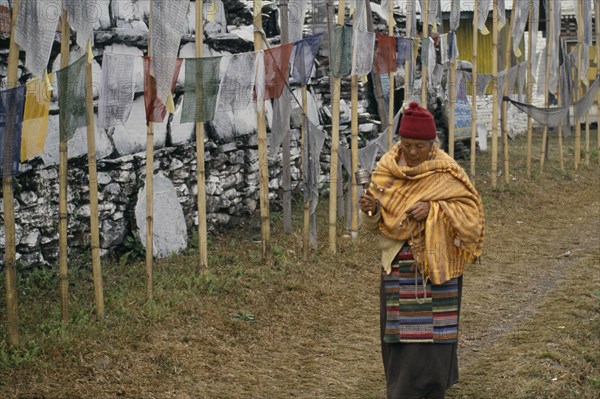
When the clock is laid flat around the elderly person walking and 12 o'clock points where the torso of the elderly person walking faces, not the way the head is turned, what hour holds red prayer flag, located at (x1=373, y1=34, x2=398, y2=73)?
The red prayer flag is roughly at 6 o'clock from the elderly person walking.

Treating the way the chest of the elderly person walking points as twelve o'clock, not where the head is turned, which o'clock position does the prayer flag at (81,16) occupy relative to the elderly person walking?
The prayer flag is roughly at 4 o'clock from the elderly person walking.

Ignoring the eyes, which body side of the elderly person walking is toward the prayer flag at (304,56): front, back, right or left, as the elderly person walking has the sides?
back

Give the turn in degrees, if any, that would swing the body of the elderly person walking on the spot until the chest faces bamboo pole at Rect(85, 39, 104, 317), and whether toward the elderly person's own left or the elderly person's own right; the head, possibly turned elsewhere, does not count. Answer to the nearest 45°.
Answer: approximately 135° to the elderly person's own right

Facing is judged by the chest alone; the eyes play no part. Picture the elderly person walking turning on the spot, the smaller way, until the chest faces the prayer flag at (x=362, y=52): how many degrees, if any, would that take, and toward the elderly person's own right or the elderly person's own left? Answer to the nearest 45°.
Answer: approximately 180°

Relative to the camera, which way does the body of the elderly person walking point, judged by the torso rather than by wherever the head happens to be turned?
toward the camera

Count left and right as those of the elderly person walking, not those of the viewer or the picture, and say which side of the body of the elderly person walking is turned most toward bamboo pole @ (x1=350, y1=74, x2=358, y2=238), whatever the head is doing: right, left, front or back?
back

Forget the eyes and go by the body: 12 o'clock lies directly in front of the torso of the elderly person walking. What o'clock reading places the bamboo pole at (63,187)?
The bamboo pole is roughly at 4 o'clock from the elderly person walking.

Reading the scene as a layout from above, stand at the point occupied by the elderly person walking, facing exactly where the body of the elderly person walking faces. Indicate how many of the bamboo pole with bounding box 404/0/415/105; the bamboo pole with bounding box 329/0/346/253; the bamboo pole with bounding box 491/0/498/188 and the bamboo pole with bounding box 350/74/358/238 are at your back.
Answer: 4

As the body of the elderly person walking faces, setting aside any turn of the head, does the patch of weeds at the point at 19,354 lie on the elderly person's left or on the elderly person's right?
on the elderly person's right

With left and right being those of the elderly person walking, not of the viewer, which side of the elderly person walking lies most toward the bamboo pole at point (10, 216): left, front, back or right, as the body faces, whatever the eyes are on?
right

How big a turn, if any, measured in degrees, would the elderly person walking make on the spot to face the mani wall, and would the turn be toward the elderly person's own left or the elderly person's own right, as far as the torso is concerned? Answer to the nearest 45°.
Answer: approximately 135° to the elderly person's own right

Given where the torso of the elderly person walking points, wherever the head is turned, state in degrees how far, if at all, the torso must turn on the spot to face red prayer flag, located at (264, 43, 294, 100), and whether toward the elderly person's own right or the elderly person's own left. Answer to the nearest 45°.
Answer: approximately 180°

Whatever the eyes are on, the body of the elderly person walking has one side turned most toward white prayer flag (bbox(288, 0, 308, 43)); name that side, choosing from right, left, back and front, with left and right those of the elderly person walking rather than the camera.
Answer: back

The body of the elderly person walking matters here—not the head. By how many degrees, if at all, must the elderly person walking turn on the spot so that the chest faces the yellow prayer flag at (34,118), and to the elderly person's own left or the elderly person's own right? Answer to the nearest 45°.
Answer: approximately 135° to the elderly person's own right
